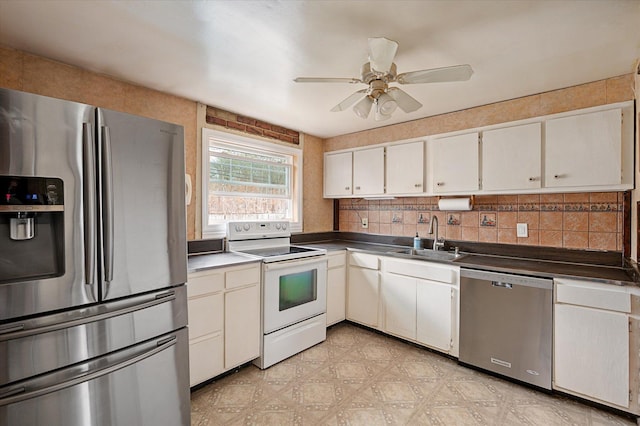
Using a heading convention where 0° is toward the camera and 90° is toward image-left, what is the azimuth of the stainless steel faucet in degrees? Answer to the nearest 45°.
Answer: approximately 45°

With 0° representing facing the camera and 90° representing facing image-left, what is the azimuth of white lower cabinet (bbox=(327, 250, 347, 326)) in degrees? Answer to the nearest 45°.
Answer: approximately 315°

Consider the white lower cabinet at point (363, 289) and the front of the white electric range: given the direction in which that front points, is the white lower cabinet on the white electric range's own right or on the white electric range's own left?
on the white electric range's own left

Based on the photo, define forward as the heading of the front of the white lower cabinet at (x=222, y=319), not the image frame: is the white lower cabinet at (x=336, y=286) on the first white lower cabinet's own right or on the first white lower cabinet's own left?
on the first white lower cabinet's own left

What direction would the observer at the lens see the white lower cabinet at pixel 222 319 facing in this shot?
facing the viewer and to the right of the viewer

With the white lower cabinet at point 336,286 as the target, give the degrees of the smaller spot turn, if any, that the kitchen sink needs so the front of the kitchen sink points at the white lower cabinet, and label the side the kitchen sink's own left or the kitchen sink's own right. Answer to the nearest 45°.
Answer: approximately 45° to the kitchen sink's own right

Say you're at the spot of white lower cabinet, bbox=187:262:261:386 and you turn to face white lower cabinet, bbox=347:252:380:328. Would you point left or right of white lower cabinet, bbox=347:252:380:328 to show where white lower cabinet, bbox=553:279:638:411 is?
right

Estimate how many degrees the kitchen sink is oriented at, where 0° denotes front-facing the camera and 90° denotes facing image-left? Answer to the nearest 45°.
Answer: approximately 45°

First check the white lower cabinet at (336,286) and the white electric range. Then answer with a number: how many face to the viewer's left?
0
